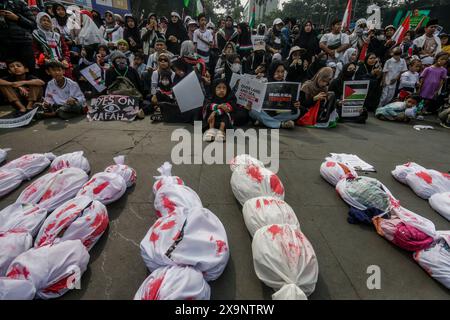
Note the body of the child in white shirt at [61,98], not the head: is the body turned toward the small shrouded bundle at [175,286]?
yes

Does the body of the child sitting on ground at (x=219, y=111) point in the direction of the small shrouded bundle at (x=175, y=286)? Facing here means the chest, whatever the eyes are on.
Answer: yes

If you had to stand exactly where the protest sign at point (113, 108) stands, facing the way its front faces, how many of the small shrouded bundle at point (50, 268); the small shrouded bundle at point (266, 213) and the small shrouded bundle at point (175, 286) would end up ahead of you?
3

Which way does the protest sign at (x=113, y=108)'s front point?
toward the camera

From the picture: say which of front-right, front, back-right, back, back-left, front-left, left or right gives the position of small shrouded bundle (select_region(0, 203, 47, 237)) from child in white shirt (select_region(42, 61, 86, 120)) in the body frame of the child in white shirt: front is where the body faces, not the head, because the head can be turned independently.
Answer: front

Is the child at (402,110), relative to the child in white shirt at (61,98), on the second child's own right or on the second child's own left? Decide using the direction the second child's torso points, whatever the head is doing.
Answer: on the second child's own left

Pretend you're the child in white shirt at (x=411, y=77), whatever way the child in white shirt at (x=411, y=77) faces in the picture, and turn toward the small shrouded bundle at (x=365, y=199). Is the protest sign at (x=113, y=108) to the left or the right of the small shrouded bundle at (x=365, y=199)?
right

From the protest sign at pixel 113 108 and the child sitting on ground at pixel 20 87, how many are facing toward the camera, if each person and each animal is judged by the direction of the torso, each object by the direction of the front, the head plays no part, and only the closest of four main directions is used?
2

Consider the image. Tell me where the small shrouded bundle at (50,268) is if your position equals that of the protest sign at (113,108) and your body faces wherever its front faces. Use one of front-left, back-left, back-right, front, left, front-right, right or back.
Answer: front

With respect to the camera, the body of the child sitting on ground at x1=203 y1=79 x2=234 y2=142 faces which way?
toward the camera

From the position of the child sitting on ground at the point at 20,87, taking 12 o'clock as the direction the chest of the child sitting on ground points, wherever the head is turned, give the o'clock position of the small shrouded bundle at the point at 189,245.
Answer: The small shrouded bundle is roughly at 12 o'clock from the child sitting on ground.

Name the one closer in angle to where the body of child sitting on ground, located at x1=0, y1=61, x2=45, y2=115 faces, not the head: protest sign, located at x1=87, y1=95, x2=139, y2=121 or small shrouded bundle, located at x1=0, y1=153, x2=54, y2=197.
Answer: the small shrouded bundle

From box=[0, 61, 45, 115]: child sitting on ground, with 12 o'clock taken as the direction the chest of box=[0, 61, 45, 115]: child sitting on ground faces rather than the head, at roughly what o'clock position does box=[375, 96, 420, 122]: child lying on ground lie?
box=[375, 96, 420, 122]: child lying on ground is roughly at 10 o'clock from box=[0, 61, 45, 115]: child sitting on ground.

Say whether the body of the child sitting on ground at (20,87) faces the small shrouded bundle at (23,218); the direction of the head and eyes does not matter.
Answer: yes
